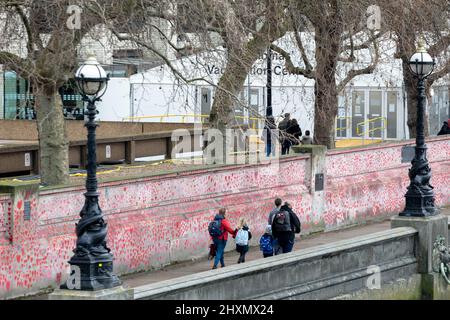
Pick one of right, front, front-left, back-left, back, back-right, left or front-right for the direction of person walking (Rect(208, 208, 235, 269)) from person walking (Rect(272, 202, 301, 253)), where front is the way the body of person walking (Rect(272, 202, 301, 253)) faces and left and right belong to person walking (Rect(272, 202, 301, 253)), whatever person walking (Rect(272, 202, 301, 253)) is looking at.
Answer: back-left

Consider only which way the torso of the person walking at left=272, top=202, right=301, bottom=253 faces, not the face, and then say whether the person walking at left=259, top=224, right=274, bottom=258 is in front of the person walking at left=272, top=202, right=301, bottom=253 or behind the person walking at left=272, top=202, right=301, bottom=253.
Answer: behind

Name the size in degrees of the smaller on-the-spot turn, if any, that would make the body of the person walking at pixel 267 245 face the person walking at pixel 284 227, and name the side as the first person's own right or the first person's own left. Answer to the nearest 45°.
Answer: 0° — they already face them

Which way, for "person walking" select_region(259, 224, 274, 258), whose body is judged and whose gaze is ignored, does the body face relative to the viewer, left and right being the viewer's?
facing away from the viewer and to the right of the viewer

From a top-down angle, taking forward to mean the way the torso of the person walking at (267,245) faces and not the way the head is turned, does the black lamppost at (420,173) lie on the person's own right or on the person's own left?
on the person's own right

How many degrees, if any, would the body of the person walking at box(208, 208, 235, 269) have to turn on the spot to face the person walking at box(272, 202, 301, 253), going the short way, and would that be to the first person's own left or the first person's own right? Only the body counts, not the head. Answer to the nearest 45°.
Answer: approximately 45° to the first person's own right

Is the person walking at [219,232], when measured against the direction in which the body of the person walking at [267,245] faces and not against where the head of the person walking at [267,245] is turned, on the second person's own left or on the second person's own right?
on the second person's own left

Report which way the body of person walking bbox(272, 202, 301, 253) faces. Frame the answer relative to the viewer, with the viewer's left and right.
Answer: facing away from the viewer and to the right of the viewer

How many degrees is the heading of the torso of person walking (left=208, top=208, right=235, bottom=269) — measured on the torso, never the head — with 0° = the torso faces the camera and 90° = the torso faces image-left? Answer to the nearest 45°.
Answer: approximately 225°
